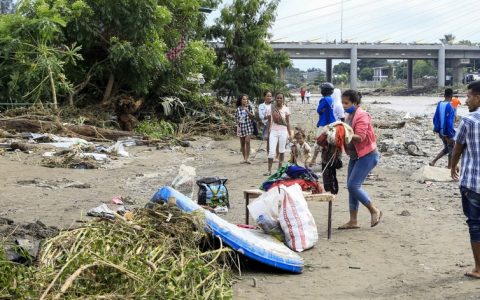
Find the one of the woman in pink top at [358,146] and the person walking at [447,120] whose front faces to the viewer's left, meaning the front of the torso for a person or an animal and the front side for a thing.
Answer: the woman in pink top

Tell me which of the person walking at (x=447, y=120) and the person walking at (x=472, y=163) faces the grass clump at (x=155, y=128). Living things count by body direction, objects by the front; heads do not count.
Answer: the person walking at (x=472, y=163)

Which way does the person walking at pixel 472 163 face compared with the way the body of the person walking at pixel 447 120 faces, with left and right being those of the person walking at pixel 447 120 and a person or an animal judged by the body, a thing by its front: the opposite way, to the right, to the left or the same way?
to the left

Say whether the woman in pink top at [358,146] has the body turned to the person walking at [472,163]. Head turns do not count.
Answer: no

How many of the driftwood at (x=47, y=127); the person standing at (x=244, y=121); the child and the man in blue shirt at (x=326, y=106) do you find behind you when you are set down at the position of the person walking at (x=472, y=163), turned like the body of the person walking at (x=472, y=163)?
0

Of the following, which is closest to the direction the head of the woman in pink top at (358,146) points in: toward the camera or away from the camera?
toward the camera

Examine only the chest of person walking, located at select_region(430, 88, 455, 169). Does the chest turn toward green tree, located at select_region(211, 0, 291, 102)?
no

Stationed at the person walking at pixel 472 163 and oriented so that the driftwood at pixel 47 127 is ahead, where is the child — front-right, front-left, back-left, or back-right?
front-right

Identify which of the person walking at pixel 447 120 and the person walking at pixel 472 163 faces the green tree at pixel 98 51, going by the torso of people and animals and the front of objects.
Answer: the person walking at pixel 472 163

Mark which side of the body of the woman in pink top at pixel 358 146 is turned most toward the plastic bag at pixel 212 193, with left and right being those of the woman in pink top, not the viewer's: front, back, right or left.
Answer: front

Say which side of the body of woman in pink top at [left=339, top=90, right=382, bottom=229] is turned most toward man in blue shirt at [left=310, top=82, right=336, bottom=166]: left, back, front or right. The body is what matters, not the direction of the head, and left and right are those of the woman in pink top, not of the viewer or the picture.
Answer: right

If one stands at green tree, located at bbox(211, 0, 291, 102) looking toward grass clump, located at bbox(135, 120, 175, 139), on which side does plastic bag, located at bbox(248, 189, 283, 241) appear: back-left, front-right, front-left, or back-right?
front-left

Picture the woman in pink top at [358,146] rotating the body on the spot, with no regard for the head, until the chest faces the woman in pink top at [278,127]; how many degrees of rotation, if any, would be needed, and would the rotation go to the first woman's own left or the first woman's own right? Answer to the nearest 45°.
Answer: approximately 90° to the first woman's own right

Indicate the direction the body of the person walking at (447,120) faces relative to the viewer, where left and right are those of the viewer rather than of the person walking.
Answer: facing away from the viewer and to the right of the viewer

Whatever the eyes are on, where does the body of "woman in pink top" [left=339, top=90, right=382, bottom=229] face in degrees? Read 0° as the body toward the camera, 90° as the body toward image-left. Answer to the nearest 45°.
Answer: approximately 90°

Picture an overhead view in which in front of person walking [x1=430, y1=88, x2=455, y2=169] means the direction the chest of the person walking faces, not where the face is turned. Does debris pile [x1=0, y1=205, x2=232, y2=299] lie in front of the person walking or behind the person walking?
behind

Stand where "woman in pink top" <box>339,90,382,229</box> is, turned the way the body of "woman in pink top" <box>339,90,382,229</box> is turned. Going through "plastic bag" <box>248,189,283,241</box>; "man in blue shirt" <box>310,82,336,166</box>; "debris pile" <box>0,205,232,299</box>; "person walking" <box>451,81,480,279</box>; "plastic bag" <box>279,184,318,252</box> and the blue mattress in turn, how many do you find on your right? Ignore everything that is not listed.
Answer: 1

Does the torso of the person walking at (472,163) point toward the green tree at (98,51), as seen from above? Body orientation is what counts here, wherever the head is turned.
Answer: yes

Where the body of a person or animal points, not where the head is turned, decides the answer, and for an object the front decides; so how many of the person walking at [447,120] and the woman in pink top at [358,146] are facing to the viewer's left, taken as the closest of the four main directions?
1

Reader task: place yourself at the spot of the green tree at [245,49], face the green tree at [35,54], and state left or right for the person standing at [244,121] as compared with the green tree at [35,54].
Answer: left
